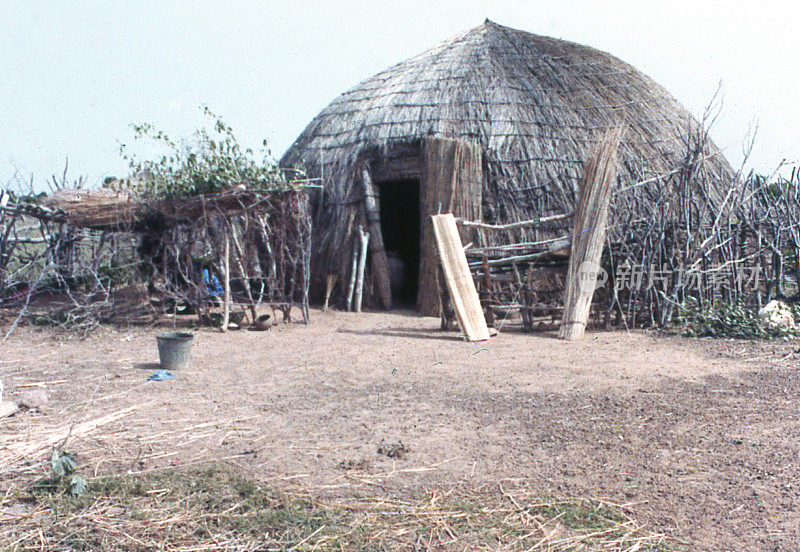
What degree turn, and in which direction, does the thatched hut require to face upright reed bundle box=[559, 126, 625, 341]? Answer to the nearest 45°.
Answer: approximately 90° to its left

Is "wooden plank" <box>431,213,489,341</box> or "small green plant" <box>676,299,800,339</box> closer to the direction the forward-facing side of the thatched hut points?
the wooden plank

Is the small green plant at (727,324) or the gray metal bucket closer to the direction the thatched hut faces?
the gray metal bucket

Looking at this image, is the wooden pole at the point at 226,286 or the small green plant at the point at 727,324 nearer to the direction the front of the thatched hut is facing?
the wooden pole

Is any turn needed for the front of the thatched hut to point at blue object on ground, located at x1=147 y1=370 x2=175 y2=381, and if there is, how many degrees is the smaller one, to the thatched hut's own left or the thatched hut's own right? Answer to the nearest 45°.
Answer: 0° — it already faces it

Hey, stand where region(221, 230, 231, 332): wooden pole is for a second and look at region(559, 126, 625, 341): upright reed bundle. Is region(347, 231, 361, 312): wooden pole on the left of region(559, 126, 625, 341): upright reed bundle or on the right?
left

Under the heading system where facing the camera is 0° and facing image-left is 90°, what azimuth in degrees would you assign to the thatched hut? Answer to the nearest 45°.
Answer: approximately 45°

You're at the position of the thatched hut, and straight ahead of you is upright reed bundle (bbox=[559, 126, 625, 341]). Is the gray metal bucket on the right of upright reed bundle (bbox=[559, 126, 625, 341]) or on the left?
right
